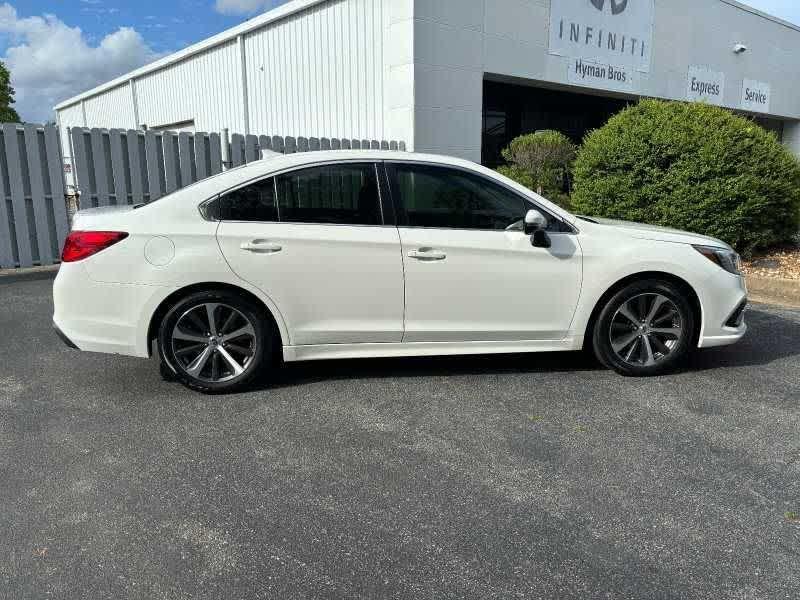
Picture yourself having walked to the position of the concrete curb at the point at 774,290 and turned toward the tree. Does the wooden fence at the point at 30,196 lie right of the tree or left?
left

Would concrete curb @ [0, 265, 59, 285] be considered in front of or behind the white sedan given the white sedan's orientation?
behind

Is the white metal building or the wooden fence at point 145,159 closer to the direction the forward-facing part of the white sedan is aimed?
the white metal building

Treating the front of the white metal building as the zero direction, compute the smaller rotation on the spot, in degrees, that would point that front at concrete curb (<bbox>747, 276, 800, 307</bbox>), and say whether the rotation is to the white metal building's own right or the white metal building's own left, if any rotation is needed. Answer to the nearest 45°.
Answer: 0° — it already faces it

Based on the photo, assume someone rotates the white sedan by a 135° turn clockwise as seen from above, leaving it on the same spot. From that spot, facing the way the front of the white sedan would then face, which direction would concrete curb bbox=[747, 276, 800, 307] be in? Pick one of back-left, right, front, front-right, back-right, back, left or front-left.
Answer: back

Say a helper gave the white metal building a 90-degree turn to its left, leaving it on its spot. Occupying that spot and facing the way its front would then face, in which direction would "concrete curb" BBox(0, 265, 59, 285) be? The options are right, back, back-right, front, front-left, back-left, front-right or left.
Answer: back

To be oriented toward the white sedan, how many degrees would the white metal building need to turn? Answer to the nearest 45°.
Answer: approximately 45° to its right

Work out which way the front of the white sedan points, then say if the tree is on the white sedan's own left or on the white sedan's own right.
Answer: on the white sedan's own left

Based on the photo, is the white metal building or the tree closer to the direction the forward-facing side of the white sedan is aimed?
the white metal building

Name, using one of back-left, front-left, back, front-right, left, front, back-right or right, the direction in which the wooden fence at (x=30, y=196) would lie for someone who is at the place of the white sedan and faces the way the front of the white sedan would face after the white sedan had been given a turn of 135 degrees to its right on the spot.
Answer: right

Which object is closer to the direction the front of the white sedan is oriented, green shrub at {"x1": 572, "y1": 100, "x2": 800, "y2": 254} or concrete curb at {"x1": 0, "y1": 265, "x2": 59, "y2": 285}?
the green shrub

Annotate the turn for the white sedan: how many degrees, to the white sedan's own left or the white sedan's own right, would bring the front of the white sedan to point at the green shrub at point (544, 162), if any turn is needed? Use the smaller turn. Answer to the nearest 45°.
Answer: approximately 90° to the white sedan's own left

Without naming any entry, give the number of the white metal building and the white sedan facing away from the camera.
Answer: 0

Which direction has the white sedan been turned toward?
to the viewer's right

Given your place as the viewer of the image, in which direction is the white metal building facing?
facing the viewer and to the right of the viewer

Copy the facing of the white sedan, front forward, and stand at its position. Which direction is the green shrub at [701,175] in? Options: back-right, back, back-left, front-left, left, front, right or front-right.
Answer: front-left
